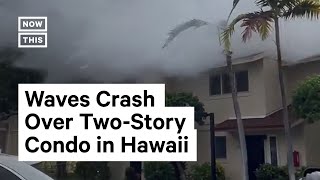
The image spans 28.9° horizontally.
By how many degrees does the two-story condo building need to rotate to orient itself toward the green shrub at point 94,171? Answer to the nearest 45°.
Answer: approximately 45° to its right

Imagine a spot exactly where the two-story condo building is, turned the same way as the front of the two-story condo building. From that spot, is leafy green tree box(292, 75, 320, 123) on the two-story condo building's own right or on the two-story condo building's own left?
on the two-story condo building's own left

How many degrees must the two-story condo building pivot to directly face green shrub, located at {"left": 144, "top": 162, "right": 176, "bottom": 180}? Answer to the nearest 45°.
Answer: approximately 45° to its right

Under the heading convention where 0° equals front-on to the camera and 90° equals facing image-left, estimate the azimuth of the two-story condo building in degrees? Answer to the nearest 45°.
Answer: approximately 45°
